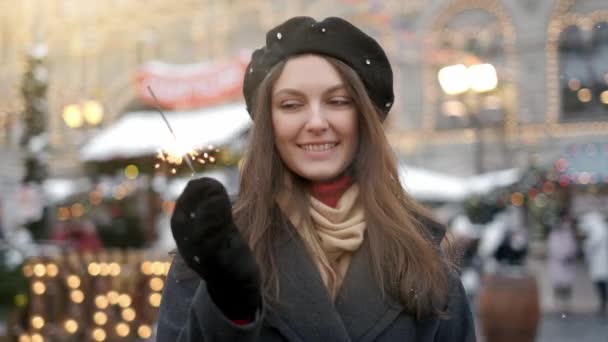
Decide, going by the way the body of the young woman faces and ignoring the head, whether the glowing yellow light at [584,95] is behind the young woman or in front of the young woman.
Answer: behind

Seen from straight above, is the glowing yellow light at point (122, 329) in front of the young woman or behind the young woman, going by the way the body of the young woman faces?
behind

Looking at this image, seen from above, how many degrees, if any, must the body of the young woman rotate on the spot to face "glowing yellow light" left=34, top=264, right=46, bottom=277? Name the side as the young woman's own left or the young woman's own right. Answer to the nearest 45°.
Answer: approximately 135° to the young woman's own right

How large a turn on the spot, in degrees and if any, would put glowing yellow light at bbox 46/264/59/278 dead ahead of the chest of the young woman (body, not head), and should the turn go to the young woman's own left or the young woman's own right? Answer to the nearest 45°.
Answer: approximately 135° to the young woman's own right

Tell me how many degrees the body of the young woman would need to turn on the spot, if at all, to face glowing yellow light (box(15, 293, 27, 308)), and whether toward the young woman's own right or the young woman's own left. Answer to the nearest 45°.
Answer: approximately 135° to the young woman's own right

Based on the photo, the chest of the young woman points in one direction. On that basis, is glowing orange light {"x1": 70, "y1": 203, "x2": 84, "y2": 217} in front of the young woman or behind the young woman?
behind

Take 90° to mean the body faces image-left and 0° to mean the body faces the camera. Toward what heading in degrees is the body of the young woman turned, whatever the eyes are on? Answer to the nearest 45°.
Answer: approximately 0°

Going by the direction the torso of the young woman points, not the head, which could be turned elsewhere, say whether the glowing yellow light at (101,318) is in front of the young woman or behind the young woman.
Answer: behind
